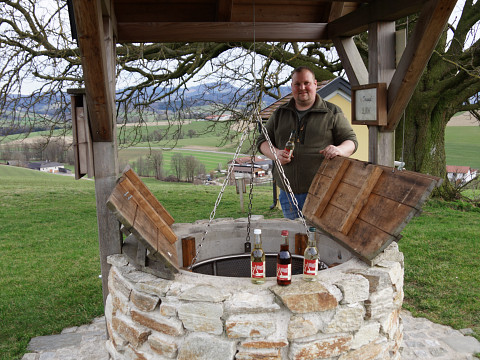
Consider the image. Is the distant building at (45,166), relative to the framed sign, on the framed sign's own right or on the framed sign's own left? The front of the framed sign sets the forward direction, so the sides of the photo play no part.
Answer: on the framed sign's own right

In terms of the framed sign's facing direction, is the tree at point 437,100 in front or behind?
behind

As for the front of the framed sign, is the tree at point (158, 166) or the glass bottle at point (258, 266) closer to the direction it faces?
the glass bottle

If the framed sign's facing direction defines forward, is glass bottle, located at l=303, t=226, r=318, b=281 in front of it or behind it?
in front

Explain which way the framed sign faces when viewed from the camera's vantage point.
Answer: facing the viewer and to the left of the viewer

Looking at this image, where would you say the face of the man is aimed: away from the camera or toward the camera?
toward the camera

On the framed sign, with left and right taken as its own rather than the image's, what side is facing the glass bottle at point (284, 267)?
front

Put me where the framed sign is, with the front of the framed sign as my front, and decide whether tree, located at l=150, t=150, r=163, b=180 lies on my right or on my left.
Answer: on my right

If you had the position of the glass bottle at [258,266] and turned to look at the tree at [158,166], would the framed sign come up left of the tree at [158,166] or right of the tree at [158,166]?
right

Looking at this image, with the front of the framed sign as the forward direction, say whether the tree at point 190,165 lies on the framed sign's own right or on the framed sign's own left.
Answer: on the framed sign's own right
